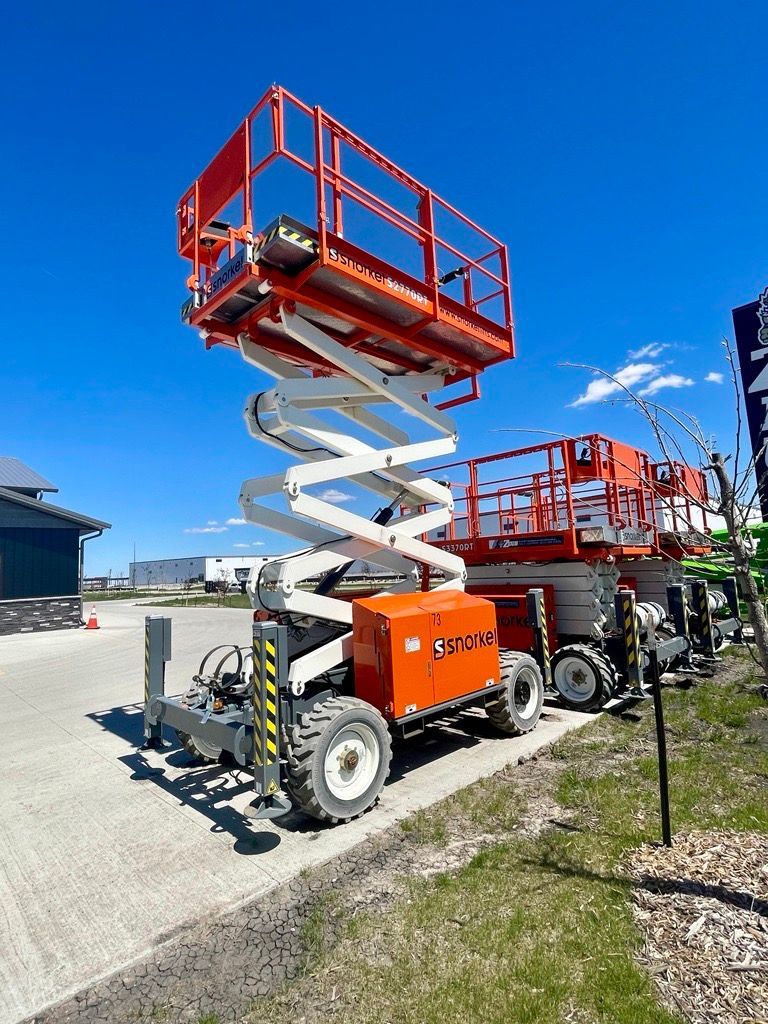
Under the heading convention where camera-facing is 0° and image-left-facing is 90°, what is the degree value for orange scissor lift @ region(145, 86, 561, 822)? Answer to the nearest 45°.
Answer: approximately 45°

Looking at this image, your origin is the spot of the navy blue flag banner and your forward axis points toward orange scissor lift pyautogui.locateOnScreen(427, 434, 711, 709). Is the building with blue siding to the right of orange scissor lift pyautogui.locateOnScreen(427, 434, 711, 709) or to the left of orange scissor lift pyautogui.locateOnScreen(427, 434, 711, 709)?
right

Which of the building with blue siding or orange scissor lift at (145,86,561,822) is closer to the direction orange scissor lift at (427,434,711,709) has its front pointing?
the orange scissor lift

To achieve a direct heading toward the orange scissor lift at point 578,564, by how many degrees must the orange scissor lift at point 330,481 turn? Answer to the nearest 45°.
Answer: approximately 180°
